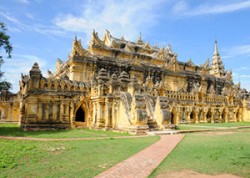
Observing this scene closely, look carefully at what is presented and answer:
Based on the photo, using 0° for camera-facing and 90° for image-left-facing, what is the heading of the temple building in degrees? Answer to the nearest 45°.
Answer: approximately 315°
